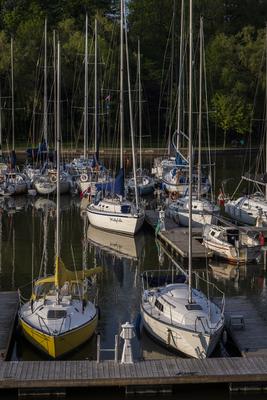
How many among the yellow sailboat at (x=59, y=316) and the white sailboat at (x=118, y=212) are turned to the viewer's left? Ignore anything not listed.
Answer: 0

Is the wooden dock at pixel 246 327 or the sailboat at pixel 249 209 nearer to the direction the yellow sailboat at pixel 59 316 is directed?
the wooden dock

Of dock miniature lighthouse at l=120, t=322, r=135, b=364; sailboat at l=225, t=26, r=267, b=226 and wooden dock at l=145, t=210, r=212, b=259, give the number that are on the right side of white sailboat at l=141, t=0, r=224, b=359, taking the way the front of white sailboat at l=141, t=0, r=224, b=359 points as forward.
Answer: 1

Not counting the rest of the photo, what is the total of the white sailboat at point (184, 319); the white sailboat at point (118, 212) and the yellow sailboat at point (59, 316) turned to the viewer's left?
0

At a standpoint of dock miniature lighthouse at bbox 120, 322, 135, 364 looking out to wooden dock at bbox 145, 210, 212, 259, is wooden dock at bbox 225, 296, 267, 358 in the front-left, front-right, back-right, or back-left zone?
front-right

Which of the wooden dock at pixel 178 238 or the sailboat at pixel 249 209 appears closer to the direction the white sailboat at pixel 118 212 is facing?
the wooden dock

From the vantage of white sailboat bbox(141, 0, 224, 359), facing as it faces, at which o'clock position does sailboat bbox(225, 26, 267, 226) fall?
The sailboat is roughly at 8 o'clock from the white sailboat.

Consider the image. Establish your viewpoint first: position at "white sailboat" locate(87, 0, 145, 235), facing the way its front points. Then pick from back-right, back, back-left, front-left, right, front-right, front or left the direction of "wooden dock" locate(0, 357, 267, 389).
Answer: front-right

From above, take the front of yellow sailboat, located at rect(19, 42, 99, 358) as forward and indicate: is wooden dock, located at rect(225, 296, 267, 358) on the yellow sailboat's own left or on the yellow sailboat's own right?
on the yellow sailboat's own left

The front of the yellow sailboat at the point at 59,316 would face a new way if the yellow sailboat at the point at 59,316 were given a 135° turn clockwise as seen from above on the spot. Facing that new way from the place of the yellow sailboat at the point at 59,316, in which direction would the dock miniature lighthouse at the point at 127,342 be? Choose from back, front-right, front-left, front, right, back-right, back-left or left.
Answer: back
